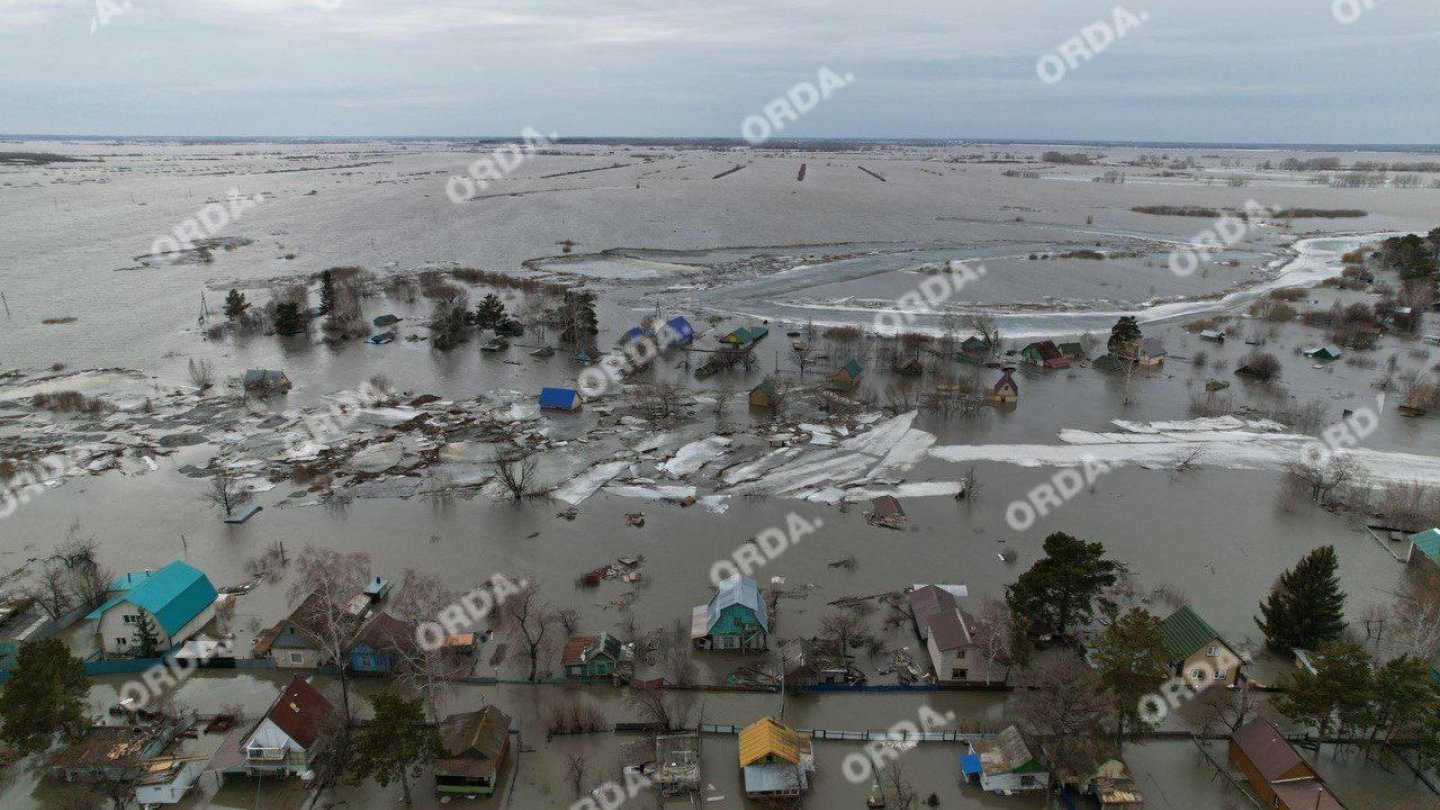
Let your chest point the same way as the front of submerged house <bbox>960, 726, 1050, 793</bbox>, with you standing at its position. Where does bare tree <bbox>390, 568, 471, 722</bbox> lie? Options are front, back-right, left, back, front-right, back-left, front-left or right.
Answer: right

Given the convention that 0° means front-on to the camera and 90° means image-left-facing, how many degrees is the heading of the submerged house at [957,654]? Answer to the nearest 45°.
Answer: approximately 0°

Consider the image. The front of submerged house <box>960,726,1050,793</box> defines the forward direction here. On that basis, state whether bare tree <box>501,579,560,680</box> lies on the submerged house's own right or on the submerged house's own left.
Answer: on the submerged house's own right

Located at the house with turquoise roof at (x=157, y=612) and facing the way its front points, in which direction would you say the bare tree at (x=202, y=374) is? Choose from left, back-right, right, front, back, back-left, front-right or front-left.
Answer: back-right

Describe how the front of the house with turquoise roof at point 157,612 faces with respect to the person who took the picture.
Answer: facing the viewer and to the left of the viewer

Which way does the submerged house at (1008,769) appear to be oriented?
toward the camera

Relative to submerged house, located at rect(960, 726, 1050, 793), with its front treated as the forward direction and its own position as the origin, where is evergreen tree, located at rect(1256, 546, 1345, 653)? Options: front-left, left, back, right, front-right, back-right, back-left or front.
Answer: back-left

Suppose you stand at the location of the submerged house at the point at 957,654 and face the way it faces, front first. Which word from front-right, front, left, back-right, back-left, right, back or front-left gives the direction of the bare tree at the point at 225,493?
right

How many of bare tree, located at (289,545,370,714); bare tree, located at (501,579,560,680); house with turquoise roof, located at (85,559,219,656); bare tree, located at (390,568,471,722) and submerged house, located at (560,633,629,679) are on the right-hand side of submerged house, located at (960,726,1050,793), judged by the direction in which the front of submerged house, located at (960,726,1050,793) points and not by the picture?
5

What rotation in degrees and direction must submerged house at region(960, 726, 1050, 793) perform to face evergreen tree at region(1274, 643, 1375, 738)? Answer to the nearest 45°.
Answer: approximately 135° to its left
